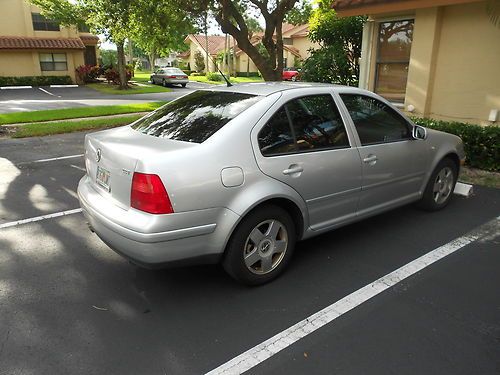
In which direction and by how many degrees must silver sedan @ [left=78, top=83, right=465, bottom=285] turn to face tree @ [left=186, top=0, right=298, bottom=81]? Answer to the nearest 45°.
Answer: approximately 45° to its left

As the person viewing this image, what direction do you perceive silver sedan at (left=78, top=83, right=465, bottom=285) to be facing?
facing away from the viewer and to the right of the viewer

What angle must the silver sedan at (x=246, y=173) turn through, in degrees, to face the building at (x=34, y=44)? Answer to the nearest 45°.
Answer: approximately 90° to its left

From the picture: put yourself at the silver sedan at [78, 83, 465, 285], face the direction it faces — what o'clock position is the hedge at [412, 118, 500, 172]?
The hedge is roughly at 12 o'clock from the silver sedan.

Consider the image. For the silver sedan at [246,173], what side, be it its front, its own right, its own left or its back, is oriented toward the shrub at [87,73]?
left

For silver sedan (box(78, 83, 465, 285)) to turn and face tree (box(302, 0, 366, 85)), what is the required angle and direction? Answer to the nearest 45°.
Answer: approximately 45° to its left
